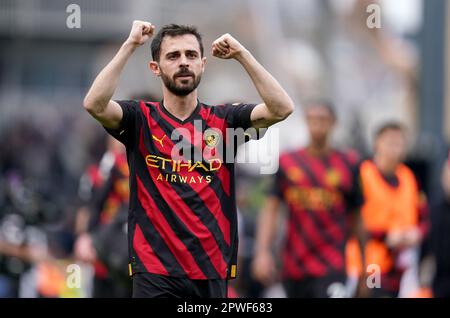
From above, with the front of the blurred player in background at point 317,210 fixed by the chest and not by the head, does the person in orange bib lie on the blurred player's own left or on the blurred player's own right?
on the blurred player's own left

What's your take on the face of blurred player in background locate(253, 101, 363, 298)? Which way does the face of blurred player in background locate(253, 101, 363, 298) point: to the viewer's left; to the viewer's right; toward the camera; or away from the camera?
toward the camera

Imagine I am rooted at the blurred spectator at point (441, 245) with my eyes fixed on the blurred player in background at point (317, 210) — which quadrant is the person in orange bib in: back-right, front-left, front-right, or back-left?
front-right

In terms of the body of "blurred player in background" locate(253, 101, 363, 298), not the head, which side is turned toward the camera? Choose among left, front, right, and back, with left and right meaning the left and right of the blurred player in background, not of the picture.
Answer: front

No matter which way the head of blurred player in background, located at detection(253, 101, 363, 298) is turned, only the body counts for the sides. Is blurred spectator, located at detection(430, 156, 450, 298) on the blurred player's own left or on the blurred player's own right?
on the blurred player's own left

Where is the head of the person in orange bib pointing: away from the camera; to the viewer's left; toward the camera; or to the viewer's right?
toward the camera
